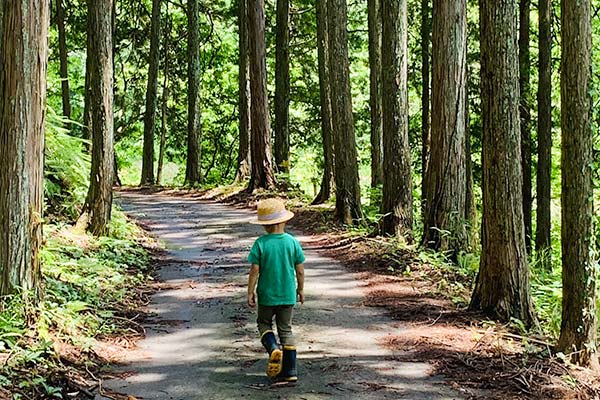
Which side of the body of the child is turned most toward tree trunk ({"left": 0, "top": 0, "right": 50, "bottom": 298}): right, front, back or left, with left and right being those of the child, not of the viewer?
left

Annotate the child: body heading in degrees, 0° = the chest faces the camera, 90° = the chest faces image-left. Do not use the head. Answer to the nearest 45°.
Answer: approximately 180°

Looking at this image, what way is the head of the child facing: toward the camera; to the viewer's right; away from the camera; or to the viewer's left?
away from the camera
